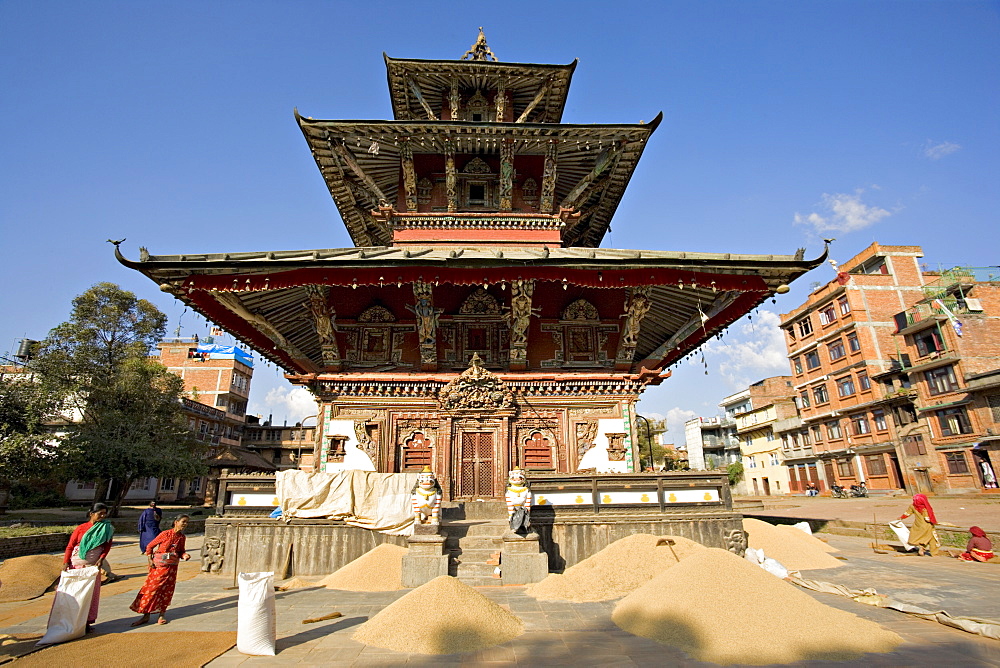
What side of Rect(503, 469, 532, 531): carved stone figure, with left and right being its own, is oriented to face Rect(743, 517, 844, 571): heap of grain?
left

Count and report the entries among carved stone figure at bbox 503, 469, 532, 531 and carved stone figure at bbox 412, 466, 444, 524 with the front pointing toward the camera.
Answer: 2

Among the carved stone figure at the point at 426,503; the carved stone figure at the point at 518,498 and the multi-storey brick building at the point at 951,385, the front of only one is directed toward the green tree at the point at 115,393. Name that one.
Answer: the multi-storey brick building

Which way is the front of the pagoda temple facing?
toward the camera

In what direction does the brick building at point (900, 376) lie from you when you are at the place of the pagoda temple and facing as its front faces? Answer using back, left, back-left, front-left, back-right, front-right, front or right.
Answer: back-left

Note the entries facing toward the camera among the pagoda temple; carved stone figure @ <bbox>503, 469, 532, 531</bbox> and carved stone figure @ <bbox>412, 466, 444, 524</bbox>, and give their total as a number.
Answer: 3

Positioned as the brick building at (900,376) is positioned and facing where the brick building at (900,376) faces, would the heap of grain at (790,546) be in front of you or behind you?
in front

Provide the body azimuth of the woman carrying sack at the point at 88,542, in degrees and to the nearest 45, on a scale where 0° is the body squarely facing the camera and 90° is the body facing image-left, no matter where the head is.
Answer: approximately 315°

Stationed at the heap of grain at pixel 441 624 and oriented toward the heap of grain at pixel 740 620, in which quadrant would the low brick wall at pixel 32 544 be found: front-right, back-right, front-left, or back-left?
back-left

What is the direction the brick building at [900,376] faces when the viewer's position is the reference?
facing the viewer and to the left of the viewer

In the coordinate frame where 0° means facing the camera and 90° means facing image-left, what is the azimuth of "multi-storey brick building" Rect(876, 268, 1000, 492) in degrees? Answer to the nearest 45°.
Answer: approximately 45°

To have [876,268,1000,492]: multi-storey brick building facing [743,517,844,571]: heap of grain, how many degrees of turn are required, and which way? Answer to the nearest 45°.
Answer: approximately 45° to its left

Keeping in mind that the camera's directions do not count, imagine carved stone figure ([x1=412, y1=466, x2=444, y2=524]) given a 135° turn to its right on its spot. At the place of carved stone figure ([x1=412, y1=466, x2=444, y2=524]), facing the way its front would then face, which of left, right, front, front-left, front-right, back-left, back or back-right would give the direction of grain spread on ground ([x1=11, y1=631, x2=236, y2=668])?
left

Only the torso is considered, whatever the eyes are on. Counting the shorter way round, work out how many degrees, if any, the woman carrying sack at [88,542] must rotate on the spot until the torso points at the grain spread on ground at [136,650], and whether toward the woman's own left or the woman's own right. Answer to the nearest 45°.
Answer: approximately 45° to the woman's own right

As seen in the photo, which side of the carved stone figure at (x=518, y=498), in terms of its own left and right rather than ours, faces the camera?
front

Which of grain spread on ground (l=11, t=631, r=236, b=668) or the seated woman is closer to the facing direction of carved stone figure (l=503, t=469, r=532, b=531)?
the grain spread on ground

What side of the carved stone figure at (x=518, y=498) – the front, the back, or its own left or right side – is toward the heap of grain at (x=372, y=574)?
right
